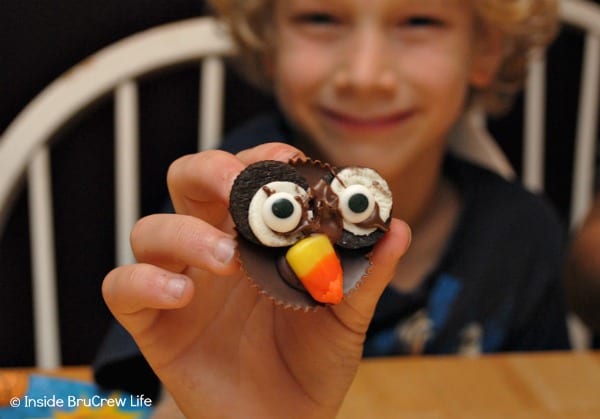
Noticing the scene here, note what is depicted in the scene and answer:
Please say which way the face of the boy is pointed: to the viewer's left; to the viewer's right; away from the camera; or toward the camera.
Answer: toward the camera

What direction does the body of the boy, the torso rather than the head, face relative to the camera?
toward the camera
